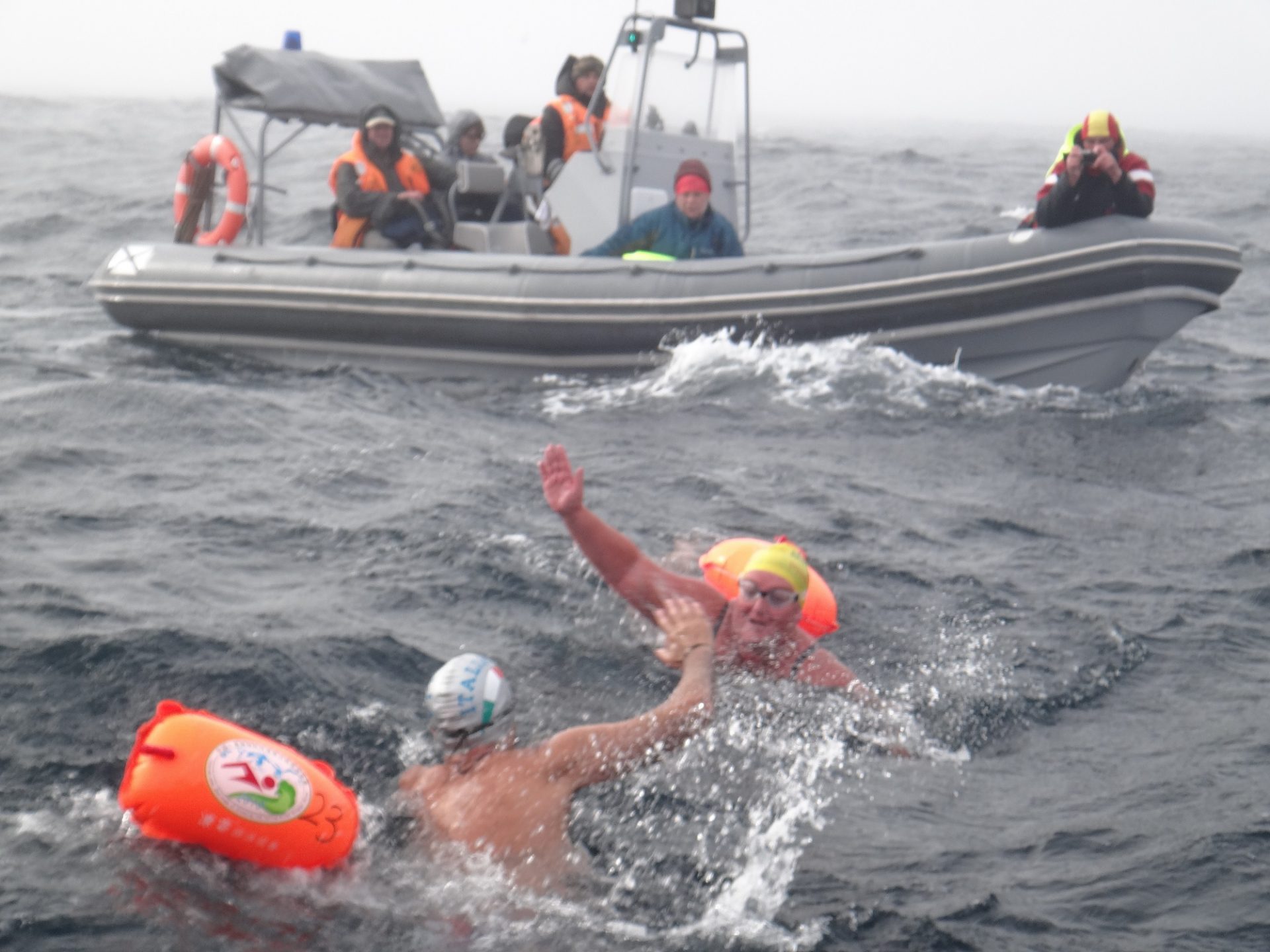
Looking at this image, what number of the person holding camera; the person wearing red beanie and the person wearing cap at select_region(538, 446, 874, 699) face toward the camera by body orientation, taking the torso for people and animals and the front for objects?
3

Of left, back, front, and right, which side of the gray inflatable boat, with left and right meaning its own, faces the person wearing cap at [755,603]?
right

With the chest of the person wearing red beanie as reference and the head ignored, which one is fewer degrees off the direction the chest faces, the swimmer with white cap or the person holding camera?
the swimmer with white cap

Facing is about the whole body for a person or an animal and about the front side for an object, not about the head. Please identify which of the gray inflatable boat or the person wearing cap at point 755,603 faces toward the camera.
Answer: the person wearing cap

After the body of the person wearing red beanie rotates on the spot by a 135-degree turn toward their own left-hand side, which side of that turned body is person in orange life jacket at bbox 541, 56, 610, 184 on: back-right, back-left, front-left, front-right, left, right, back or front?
left

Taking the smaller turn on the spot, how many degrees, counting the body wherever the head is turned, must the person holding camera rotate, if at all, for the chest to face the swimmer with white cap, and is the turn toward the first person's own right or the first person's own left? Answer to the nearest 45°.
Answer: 0° — they already face them

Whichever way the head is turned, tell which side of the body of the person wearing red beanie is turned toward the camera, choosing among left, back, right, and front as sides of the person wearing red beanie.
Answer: front

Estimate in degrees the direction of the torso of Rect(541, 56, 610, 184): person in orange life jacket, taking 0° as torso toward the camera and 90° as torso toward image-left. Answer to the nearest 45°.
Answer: approximately 315°

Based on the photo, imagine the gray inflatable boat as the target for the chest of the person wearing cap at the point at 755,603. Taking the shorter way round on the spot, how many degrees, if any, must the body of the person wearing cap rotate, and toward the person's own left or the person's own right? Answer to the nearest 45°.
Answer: approximately 180°

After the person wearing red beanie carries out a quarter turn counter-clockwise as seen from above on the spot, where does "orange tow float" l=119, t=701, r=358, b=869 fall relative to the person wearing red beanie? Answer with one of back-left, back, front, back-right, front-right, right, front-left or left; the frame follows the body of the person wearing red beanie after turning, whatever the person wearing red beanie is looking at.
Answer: right

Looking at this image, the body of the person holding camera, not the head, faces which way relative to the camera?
toward the camera

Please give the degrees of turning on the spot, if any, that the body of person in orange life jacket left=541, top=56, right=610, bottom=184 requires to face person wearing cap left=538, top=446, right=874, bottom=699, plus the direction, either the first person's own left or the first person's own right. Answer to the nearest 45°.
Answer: approximately 45° to the first person's own right

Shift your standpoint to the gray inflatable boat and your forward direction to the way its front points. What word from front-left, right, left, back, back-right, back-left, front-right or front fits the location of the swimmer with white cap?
right

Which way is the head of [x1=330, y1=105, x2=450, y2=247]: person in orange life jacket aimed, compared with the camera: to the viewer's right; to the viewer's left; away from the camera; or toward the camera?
toward the camera

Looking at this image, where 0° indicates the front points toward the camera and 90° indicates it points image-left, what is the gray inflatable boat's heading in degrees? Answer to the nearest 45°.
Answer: approximately 270°

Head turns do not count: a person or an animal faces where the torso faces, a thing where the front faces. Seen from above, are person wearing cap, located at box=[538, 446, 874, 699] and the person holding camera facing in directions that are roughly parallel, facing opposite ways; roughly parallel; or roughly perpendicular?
roughly parallel

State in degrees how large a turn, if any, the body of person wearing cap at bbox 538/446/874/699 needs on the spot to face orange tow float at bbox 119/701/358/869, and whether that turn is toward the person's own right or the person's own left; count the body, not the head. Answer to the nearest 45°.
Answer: approximately 45° to the person's own right

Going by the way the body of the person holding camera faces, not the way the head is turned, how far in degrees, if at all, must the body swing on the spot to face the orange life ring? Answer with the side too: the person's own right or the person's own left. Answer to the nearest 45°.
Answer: approximately 90° to the person's own right

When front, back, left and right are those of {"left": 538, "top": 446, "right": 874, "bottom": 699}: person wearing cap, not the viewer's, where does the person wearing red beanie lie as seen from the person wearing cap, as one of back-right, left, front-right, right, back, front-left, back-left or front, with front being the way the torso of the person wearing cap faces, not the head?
back

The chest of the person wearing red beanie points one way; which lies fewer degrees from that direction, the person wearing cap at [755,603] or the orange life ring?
the person wearing cap

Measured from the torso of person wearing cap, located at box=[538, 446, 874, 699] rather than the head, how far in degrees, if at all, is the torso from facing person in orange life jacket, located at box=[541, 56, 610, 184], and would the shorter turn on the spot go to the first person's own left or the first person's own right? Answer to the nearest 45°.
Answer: approximately 180°

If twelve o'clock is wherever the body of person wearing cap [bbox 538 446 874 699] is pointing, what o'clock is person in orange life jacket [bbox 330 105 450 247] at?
The person in orange life jacket is roughly at 5 o'clock from the person wearing cap.
